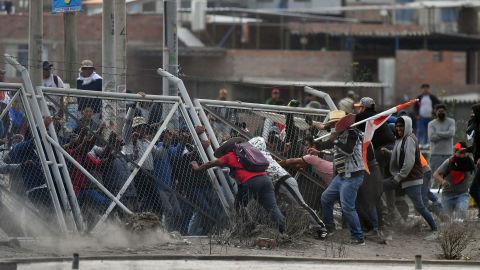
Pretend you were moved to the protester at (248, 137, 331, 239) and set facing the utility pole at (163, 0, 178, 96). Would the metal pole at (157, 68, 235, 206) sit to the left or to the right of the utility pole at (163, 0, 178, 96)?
left

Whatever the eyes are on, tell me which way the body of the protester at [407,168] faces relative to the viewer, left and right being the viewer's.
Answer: facing to the left of the viewer

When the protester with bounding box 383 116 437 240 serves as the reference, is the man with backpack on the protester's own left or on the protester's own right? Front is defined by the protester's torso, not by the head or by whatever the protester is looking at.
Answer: on the protester's own right

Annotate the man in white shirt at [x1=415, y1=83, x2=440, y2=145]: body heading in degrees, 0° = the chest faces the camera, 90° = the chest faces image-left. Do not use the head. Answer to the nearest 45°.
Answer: approximately 0°

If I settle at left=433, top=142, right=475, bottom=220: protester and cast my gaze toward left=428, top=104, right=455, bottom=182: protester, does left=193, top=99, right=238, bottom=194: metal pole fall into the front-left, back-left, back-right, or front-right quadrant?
back-left

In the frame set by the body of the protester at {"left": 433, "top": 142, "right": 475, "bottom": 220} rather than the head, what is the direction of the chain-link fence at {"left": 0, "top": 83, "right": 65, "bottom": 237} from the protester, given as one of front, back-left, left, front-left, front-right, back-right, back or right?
front-right

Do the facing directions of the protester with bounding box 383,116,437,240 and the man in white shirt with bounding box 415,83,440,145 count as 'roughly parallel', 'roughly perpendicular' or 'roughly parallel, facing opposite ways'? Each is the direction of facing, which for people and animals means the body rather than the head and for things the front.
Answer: roughly perpendicular

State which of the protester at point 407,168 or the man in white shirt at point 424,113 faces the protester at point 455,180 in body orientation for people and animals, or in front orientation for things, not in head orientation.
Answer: the man in white shirt
